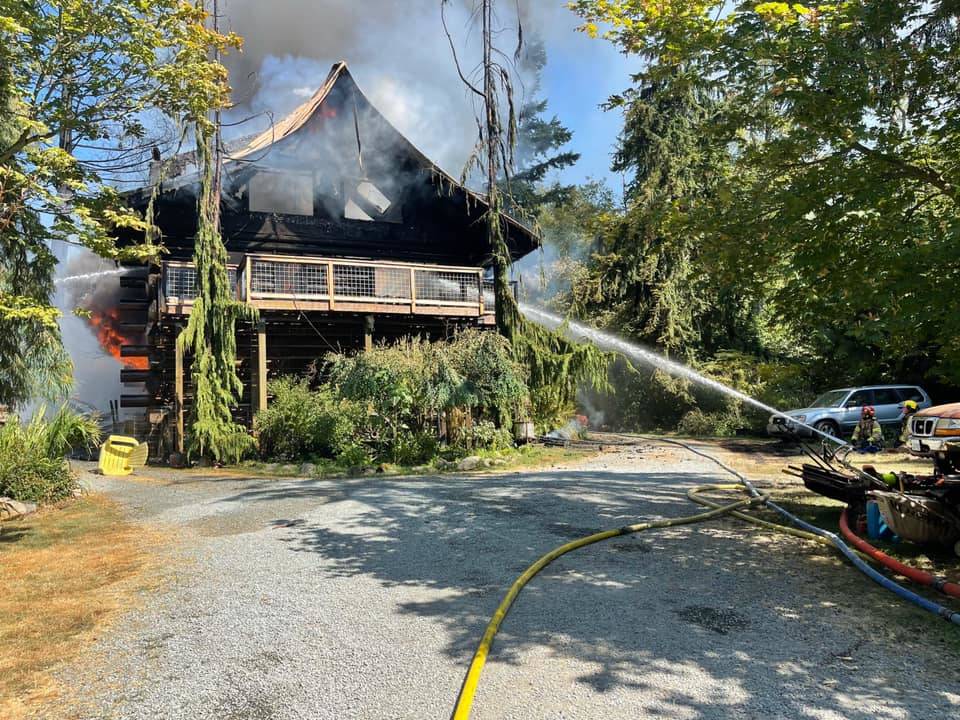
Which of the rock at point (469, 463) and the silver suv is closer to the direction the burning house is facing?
the rock

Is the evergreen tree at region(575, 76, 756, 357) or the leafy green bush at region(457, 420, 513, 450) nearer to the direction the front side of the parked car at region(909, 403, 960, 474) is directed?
the leafy green bush

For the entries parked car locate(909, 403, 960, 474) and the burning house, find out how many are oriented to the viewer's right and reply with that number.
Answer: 0

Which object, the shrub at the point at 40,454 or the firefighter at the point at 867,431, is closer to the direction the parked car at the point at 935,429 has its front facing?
the shrub

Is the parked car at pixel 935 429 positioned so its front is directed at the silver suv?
no

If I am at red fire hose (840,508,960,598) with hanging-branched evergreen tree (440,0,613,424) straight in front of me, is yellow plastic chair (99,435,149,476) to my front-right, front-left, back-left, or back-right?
front-left

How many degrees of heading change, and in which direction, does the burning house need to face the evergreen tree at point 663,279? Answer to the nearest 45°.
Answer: approximately 90° to its left

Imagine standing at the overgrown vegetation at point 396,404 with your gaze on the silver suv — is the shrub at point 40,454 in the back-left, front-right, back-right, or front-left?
back-right

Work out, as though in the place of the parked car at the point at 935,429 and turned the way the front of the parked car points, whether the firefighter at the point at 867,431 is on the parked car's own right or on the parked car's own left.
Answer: on the parked car's own right

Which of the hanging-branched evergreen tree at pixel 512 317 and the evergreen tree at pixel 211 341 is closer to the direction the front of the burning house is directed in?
the evergreen tree at pixel 211 341

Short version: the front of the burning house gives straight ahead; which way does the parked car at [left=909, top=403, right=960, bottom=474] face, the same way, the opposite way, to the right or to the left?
to the right

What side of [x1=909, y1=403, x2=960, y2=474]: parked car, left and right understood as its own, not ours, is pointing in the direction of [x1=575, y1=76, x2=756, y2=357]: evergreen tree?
right

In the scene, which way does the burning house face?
toward the camera

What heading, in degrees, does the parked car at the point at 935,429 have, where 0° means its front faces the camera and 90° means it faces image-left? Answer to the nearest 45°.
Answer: approximately 45°

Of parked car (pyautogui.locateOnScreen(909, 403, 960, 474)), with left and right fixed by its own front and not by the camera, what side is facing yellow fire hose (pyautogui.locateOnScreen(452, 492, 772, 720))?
front

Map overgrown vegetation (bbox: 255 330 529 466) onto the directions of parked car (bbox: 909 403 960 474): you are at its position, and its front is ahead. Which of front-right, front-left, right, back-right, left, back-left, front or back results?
front-right
